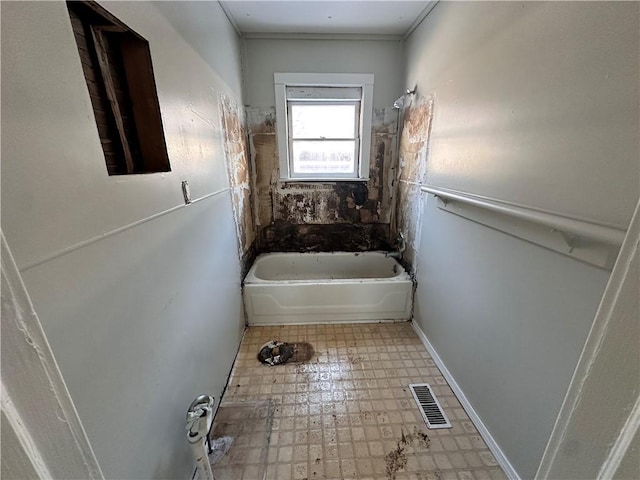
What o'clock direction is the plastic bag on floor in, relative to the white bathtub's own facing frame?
The plastic bag on floor is roughly at 1 o'clock from the white bathtub.

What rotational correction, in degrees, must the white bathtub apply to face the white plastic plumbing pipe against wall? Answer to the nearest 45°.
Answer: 0° — it already faces it

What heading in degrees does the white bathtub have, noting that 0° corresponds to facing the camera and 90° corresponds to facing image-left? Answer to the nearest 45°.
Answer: approximately 0°
